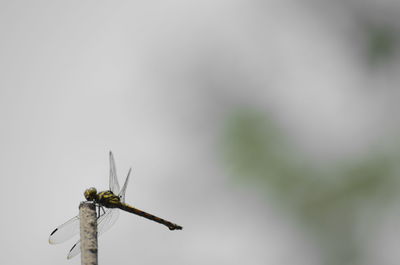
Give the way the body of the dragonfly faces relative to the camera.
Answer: to the viewer's left
